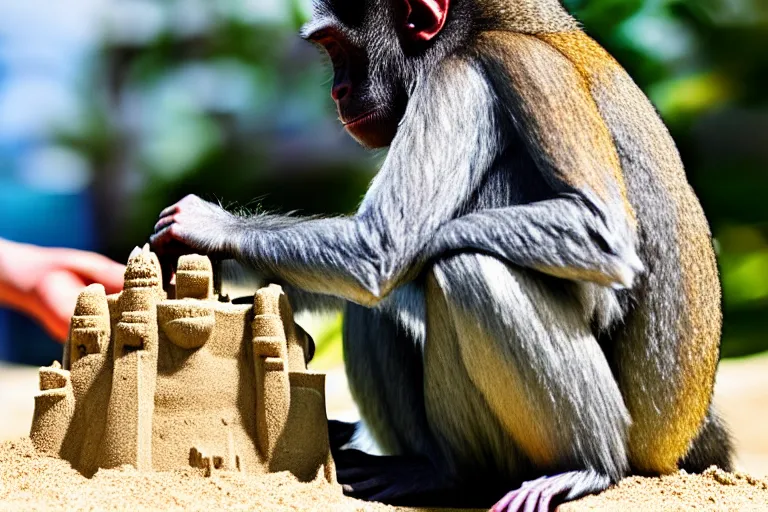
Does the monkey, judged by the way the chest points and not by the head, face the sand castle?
yes

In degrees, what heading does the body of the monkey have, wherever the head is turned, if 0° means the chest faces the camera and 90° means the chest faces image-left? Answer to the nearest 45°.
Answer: approximately 90°
